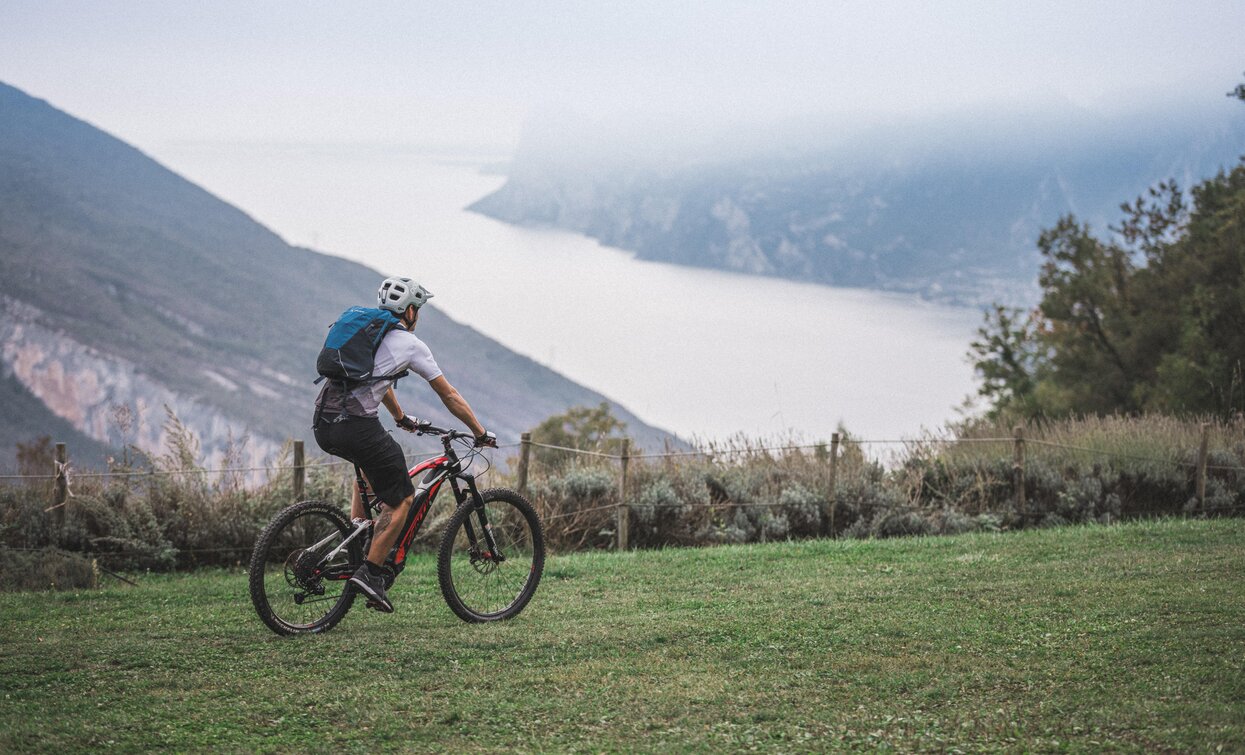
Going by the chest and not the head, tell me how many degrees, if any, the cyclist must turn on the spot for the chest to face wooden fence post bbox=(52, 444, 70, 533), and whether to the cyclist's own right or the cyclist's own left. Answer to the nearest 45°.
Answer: approximately 90° to the cyclist's own left

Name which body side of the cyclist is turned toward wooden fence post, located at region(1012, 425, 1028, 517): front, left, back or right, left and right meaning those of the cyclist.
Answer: front

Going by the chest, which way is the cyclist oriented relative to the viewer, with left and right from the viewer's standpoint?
facing away from the viewer and to the right of the viewer

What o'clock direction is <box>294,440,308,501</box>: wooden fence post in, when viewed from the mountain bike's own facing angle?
The wooden fence post is roughly at 10 o'clock from the mountain bike.

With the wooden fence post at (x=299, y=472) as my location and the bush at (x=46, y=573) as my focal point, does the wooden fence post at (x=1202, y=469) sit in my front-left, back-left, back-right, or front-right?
back-left

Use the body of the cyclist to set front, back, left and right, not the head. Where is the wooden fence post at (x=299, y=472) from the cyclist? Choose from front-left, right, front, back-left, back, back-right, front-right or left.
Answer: front-left

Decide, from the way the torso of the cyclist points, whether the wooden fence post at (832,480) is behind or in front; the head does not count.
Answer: in front

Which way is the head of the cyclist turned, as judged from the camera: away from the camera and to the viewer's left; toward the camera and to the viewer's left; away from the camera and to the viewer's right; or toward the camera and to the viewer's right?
away from the camera and to the viewer's right

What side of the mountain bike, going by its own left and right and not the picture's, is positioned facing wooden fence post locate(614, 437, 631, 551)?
front

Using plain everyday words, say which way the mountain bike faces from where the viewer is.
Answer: facing away from the viewer and to the right of the viewer

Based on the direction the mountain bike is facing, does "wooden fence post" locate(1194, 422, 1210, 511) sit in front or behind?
in front
